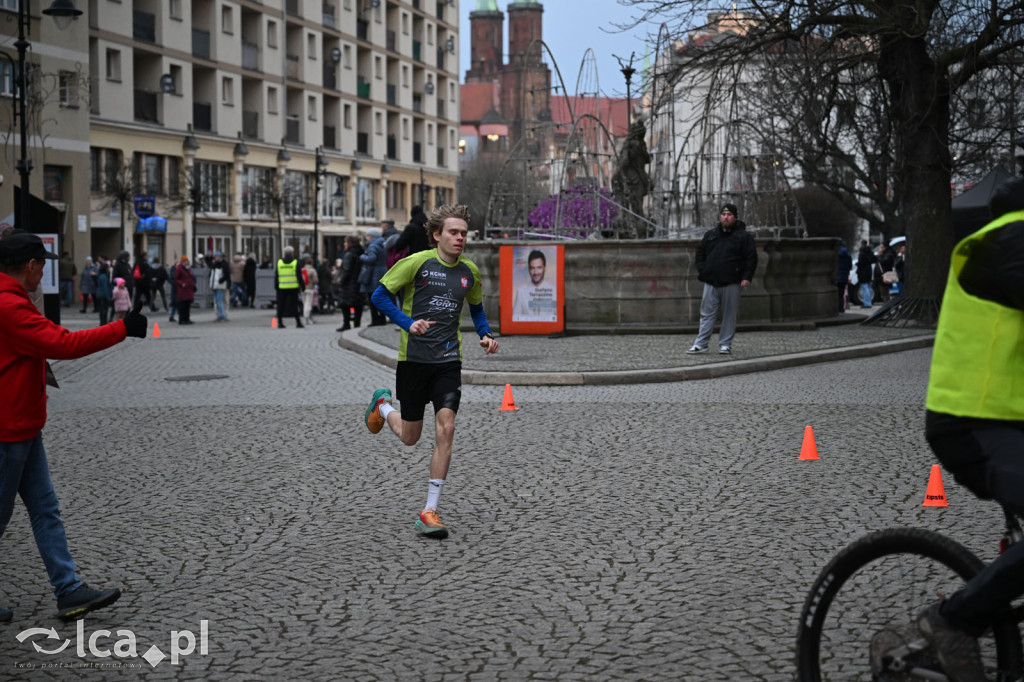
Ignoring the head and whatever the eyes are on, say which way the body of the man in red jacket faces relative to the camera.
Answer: to the viewer's right

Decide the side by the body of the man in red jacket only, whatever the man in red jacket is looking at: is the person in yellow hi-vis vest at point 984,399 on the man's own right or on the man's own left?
on the man's own right

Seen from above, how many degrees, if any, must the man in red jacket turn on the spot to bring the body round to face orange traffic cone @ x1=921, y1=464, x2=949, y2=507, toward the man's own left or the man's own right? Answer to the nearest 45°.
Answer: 0° — they already face it

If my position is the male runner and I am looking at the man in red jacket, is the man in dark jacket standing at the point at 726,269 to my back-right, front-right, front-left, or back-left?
back-right

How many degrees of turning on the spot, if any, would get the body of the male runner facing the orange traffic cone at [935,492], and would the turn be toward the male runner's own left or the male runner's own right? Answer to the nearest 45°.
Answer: approximately 45° to the male runner's own left
